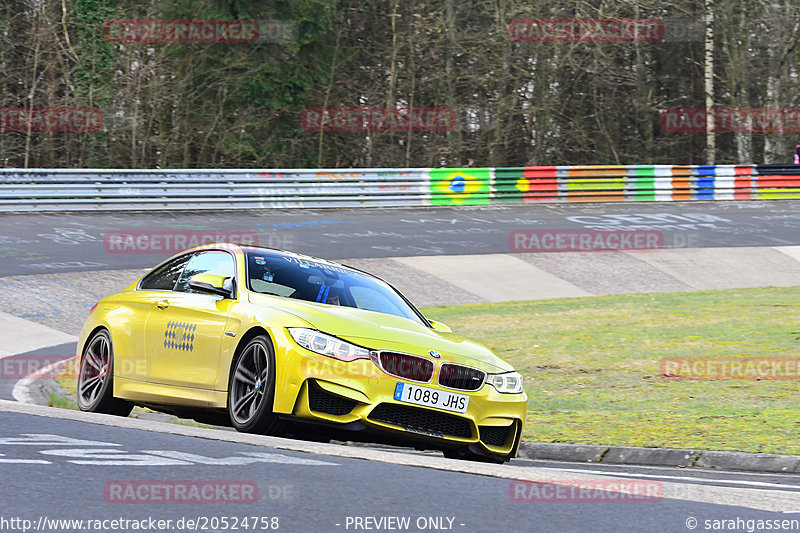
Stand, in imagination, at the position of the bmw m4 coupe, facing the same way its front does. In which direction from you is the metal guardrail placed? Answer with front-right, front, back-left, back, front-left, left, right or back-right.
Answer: back-left

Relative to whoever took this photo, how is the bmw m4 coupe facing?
facing the viewer and to the right of the viewer
